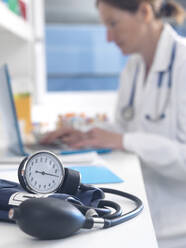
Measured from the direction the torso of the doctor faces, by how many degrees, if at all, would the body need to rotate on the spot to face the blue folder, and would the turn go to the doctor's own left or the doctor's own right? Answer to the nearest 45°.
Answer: approximately 45° to the doctor's own left

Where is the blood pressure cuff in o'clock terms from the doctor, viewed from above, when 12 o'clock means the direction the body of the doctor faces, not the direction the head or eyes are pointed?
The blood pressure cuff is roughly at 11 o'clock from the doctor.

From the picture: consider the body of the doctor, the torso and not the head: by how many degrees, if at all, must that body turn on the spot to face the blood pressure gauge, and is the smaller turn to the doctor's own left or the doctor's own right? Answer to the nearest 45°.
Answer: approximately 45° to the doctor's own left

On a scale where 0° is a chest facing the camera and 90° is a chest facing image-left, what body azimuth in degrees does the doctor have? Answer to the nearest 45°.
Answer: approximately 45°
